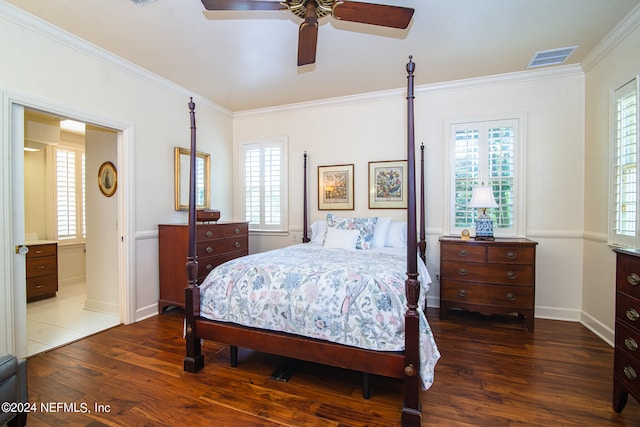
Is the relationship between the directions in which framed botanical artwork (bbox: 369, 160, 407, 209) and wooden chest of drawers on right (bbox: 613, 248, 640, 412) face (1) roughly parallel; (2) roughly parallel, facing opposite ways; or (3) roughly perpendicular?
roughly perpendicular

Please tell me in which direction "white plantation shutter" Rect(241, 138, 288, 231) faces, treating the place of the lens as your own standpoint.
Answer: facing the viewer and to the left of the viewer

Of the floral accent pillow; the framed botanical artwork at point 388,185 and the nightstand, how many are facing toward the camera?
3

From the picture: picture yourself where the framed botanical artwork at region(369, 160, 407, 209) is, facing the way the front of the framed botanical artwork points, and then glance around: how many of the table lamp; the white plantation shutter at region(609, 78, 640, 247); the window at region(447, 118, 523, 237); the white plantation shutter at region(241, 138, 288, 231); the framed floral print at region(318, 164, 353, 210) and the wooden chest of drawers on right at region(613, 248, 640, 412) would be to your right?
2

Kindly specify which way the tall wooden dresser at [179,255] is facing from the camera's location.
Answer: facing the viewer and to the right of the viewer

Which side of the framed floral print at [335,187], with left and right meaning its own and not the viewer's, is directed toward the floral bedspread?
front

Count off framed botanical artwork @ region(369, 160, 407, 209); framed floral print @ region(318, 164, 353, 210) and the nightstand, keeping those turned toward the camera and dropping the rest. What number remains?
3

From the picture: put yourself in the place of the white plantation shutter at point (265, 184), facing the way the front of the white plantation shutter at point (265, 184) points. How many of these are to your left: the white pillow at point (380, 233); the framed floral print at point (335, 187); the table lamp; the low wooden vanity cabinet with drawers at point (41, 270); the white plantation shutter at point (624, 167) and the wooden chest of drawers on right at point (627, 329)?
5
